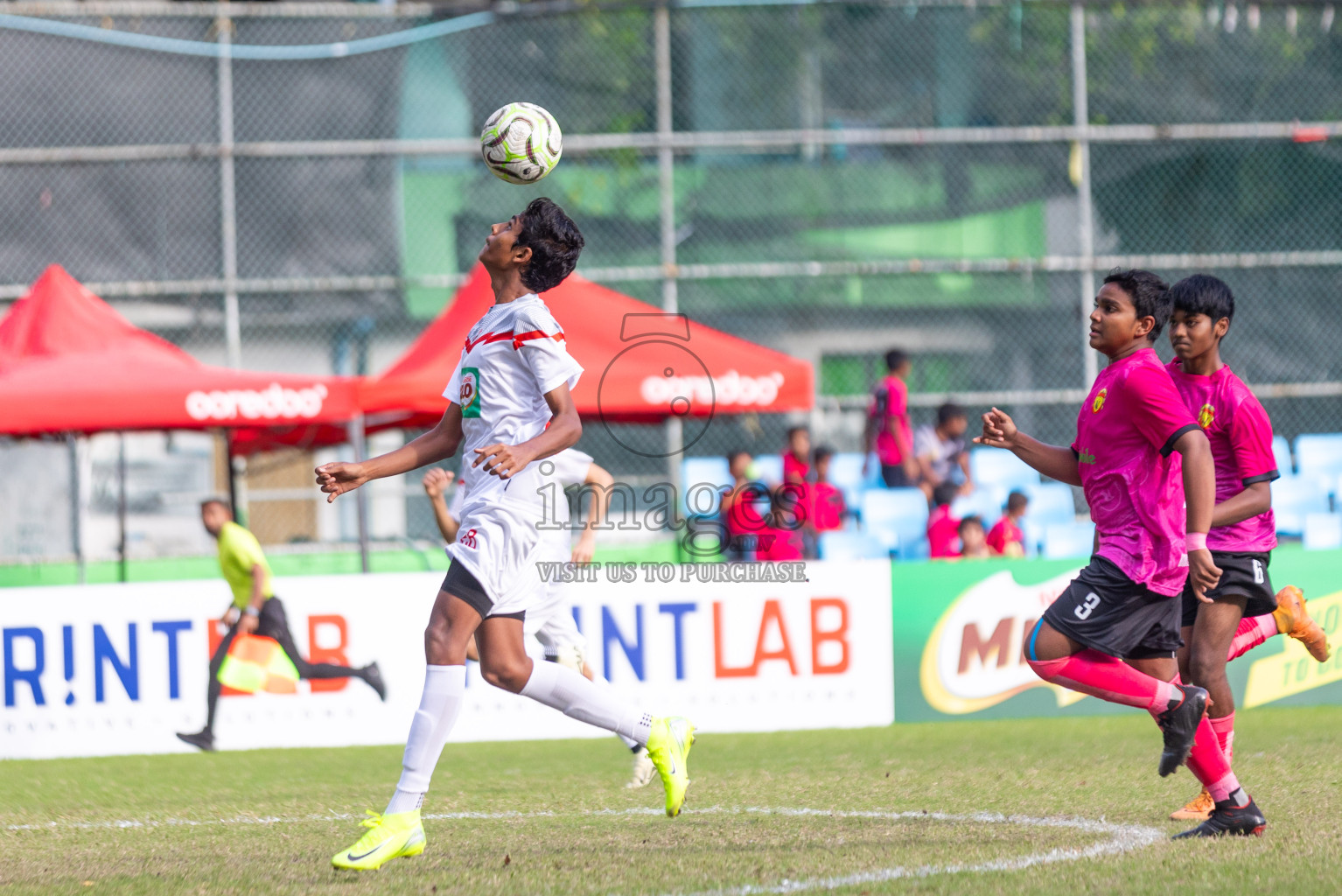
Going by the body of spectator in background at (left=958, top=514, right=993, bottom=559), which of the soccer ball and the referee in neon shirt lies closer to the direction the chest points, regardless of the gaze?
the soccer ball

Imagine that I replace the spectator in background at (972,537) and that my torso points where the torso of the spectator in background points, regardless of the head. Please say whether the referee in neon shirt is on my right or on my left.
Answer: on my right

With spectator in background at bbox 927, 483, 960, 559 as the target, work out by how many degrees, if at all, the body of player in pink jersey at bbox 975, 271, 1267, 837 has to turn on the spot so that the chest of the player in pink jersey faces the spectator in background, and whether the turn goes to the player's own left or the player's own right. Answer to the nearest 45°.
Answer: approximately 90° to the player's own right

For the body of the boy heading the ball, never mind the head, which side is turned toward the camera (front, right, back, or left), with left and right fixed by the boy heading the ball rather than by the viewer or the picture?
left

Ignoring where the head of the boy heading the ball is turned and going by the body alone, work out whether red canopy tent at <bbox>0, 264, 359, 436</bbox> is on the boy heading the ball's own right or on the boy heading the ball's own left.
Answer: on the boy heading the ball's own right

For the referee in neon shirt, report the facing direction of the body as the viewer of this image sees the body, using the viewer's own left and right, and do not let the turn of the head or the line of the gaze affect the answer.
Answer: facing to the left of the viewer

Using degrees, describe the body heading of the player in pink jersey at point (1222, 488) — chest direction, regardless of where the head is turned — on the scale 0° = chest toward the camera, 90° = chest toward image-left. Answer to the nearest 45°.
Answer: approximately 45°

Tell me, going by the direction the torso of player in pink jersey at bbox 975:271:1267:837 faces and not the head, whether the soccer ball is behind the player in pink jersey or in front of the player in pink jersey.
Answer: in front

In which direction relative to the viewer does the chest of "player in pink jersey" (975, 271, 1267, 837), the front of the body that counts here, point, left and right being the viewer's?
facing to the left of the viewer

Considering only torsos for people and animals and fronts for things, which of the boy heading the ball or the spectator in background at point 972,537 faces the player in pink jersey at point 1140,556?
the spectator in background

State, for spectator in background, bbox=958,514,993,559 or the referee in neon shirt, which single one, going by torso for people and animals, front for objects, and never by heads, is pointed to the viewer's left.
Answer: the referee in neon shirt

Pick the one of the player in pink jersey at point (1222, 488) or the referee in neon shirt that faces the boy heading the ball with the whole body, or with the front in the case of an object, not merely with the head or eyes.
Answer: the player in pink jersey
